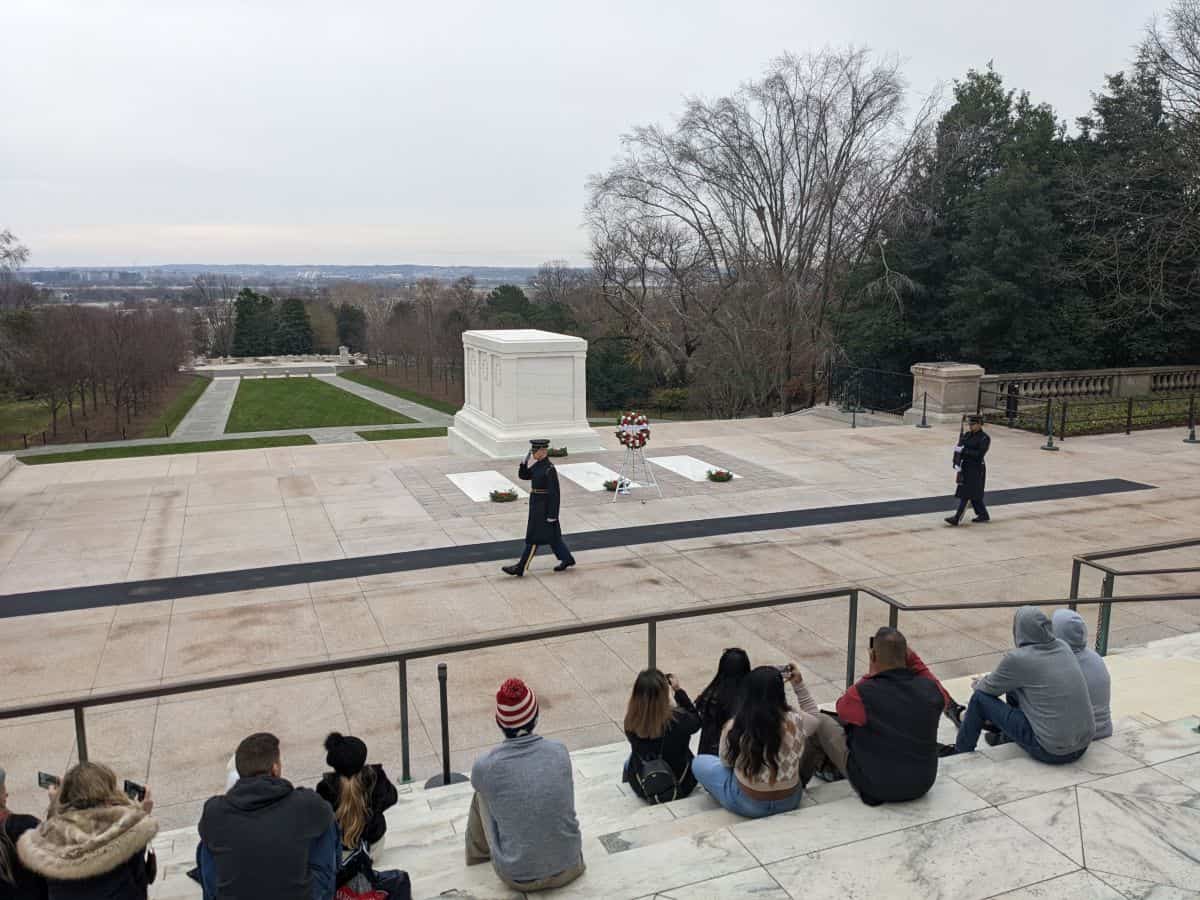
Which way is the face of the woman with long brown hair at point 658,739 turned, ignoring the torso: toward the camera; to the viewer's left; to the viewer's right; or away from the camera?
away from the camera

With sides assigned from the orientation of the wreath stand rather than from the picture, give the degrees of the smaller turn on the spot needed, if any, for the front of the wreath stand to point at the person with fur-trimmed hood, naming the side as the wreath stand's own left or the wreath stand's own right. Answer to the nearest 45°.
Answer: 0° — it already faces them

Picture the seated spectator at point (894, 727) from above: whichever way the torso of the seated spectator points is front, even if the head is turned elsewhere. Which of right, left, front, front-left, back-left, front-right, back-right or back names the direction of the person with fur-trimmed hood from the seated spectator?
back-left

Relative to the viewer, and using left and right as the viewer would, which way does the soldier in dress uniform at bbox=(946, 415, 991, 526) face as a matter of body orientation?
facing to the left of the viewer

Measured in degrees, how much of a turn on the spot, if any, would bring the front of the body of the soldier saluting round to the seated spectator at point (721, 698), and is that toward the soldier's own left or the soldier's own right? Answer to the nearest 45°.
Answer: approximately 90° to the soldier's own left

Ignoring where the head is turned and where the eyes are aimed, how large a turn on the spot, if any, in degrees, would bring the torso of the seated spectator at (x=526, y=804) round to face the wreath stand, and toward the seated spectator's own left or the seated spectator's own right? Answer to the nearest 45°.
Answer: approximately 45° to the seated spectator's own right

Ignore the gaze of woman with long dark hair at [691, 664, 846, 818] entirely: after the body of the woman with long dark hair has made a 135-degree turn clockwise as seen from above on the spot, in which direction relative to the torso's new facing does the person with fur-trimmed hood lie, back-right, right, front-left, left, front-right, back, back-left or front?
right

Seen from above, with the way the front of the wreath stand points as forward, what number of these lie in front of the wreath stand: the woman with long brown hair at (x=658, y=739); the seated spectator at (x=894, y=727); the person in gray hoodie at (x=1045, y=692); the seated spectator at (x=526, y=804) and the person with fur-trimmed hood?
5

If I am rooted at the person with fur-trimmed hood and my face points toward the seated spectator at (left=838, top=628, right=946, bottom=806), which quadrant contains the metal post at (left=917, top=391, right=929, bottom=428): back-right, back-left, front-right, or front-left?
front-left

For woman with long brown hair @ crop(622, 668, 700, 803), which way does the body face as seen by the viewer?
away from the camera

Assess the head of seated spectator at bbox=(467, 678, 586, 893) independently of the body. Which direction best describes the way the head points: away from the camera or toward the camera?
away from the camera

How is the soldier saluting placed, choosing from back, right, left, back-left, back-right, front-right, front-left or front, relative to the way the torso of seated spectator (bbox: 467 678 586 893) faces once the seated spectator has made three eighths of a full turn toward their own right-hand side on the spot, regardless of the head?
left

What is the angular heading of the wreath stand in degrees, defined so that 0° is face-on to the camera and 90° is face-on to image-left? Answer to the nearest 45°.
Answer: approximately 0°

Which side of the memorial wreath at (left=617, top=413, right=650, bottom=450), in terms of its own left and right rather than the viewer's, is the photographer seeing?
front

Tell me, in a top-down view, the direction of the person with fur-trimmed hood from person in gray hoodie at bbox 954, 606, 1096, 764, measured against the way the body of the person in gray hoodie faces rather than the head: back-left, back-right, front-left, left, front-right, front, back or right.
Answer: left

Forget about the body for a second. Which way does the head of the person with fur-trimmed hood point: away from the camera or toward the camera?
away from the camera

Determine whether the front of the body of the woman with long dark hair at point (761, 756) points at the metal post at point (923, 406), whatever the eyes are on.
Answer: yes

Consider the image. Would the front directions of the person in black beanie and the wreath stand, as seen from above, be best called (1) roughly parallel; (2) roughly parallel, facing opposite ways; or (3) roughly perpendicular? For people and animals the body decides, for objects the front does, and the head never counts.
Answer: roughly parallel, facing opposite ways

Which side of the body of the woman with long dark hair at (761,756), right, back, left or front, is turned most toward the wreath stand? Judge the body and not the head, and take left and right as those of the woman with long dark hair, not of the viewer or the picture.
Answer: front

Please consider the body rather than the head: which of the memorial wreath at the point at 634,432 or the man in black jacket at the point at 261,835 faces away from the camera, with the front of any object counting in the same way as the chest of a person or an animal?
the man in black jacket
